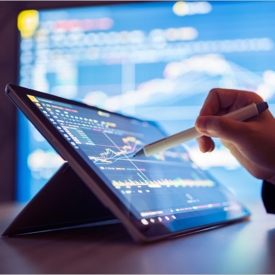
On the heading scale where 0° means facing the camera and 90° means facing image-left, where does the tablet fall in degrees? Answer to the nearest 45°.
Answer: approximately 315°

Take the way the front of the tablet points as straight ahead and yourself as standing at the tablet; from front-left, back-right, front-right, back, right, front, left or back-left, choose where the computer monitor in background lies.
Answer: back-left
